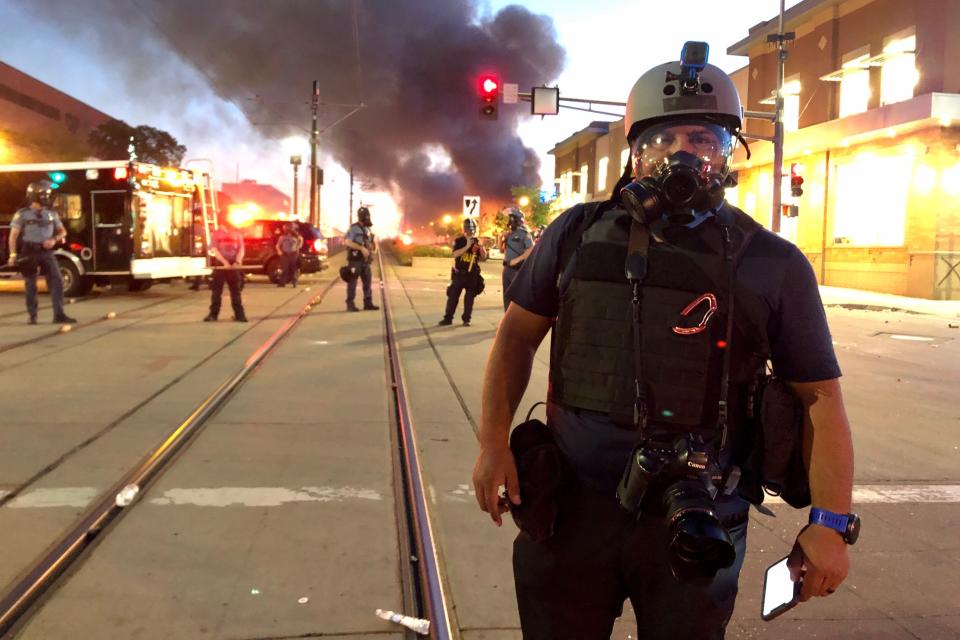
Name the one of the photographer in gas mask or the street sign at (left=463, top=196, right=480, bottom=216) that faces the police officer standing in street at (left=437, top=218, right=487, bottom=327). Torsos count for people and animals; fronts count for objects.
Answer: the street sign

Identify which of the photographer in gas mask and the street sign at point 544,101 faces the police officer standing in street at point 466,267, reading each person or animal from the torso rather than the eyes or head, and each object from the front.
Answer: the street sign

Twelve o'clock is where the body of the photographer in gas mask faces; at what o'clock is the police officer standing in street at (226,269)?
The police officer standing in street is roughly at 5 o'clock from the photographer in gas mask.

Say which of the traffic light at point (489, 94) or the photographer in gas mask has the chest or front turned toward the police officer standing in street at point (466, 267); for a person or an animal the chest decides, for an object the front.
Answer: the traffic light

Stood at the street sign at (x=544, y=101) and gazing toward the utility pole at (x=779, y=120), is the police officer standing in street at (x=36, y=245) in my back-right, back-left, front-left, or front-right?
back-right

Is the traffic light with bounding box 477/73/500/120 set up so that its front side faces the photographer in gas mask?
yes

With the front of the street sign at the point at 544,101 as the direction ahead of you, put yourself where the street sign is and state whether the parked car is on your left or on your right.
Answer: on your right

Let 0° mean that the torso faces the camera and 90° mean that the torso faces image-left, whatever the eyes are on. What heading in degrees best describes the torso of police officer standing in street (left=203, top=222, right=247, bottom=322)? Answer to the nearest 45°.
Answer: approximately 0°

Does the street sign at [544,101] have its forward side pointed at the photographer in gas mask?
yes

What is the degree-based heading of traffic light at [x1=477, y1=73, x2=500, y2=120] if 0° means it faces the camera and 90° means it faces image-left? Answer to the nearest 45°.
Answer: approximately 0°

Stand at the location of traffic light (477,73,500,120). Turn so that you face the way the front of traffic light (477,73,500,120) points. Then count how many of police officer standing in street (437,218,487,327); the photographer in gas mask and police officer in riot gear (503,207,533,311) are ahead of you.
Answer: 3
